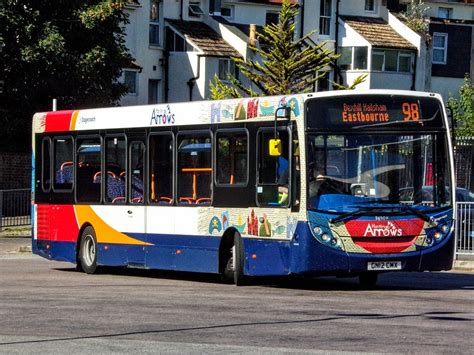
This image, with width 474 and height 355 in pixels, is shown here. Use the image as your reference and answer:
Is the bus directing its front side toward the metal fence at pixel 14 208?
no

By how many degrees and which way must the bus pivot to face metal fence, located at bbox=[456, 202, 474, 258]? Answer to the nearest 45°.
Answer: approximately 90° to its left

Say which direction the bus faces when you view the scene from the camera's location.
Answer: facing the viewer and to the right of the viewer

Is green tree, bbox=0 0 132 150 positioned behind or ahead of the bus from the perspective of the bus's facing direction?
behind

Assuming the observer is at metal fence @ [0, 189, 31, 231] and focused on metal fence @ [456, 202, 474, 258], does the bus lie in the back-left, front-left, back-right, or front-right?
front-right
